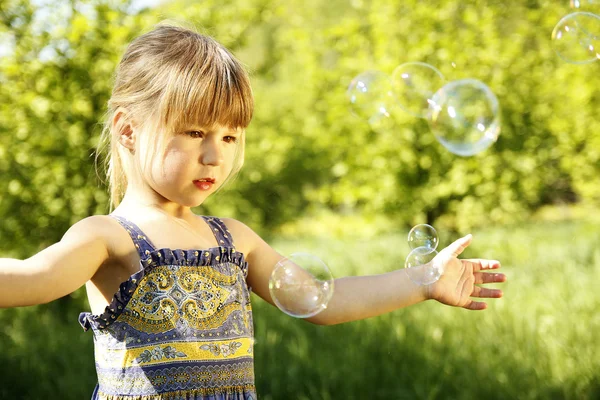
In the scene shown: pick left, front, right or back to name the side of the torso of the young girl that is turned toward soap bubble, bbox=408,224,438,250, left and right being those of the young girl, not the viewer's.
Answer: left

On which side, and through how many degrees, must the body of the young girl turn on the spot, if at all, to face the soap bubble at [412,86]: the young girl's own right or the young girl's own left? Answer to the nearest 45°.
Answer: approximately 90° to the young girl's own left

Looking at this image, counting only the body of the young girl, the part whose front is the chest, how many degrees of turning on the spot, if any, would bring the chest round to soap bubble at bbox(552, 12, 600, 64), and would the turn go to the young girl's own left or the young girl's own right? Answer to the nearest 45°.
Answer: approximately 90° to the young girl's own left

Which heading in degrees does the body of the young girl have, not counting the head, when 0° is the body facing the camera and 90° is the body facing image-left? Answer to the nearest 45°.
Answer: approximately 315°

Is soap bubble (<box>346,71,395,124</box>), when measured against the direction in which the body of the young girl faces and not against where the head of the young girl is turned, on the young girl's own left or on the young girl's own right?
on the young girl's own left

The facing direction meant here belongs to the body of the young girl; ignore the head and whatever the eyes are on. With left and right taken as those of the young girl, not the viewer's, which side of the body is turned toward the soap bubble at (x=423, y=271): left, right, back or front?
left
